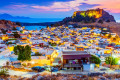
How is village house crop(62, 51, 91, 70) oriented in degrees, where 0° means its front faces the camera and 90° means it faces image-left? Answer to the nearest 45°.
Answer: approximately 0°
